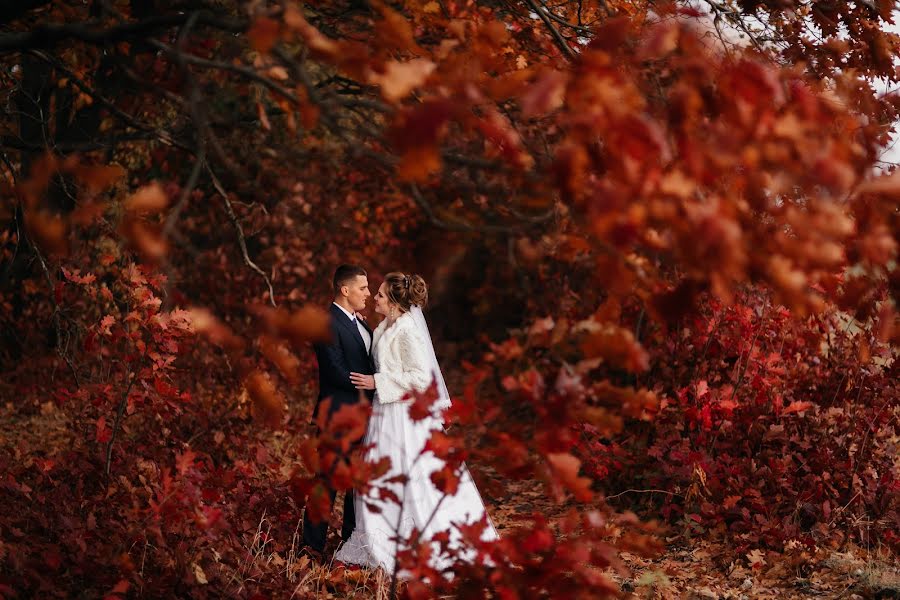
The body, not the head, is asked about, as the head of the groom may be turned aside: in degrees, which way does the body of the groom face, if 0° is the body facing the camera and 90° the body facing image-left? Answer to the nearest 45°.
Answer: approximately 315°

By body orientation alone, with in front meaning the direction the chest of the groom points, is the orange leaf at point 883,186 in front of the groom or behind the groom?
in front

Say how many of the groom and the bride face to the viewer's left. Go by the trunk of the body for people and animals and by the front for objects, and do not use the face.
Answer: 1

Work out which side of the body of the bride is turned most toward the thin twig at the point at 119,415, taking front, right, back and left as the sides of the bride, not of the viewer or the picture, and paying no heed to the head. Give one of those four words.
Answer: front

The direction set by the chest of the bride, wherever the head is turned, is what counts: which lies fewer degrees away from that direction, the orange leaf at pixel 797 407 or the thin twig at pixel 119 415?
the thin twig

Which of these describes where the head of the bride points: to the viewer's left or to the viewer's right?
to the viewer's left

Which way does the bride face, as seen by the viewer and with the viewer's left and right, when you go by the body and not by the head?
facing to the left of the viewer
